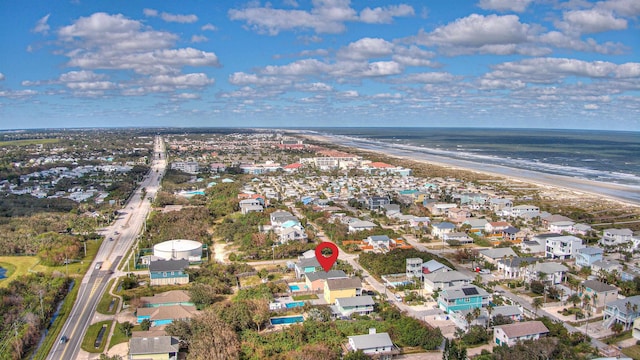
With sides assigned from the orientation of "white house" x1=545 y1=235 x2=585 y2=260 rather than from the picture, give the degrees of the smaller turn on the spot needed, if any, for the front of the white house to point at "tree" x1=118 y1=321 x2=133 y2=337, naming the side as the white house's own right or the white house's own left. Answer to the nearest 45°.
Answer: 0° — it already faces it

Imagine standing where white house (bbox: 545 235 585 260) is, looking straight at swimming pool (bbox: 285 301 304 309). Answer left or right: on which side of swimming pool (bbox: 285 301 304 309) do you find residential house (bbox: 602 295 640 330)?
left

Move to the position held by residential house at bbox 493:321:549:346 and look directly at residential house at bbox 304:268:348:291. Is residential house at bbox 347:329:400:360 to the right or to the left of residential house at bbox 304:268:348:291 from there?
left

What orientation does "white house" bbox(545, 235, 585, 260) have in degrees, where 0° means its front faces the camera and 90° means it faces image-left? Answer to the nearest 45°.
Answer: approximately 45°

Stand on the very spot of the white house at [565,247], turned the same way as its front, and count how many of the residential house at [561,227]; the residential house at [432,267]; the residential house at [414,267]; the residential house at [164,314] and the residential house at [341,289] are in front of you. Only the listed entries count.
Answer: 4

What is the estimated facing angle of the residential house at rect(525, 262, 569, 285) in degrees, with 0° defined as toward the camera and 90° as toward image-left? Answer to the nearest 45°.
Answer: approximately 45°

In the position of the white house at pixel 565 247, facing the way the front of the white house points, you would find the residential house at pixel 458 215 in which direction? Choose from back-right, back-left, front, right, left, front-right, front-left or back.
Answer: right

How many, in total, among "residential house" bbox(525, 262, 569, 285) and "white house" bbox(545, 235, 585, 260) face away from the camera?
0

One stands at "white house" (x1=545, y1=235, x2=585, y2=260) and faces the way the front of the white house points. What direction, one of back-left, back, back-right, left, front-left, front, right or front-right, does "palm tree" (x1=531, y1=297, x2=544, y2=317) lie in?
front-left

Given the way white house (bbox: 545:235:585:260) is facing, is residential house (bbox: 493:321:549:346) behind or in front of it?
in front

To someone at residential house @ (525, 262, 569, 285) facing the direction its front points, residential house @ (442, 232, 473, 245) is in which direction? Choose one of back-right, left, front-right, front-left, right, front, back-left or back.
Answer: right

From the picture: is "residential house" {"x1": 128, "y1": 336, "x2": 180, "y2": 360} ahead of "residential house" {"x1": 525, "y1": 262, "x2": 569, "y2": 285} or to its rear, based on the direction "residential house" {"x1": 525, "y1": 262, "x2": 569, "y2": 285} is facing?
ahead

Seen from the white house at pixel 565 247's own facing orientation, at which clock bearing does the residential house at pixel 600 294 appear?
The residential house is roughly at 10 o'clock from the white house.

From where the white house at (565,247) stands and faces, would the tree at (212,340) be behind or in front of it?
in front
